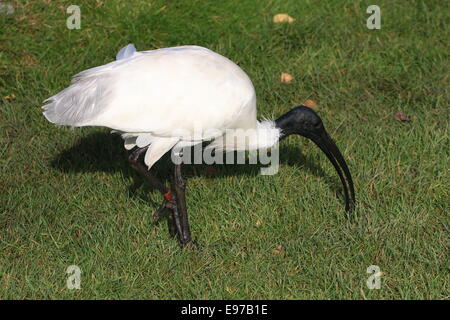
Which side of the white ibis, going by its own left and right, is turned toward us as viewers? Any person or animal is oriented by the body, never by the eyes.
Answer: right

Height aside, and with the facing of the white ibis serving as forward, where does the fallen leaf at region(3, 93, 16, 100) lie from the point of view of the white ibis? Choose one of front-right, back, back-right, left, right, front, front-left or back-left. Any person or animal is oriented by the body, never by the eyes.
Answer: back-left

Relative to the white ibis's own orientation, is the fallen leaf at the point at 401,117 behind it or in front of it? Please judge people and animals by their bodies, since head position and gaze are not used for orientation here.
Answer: in front

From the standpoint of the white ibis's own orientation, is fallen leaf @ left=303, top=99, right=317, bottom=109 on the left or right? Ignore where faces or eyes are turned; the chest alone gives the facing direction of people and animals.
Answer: on its left

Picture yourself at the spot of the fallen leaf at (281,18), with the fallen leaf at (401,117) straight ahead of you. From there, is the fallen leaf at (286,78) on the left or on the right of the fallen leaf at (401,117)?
right

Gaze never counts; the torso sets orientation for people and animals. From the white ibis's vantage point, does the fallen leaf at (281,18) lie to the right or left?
on its left
